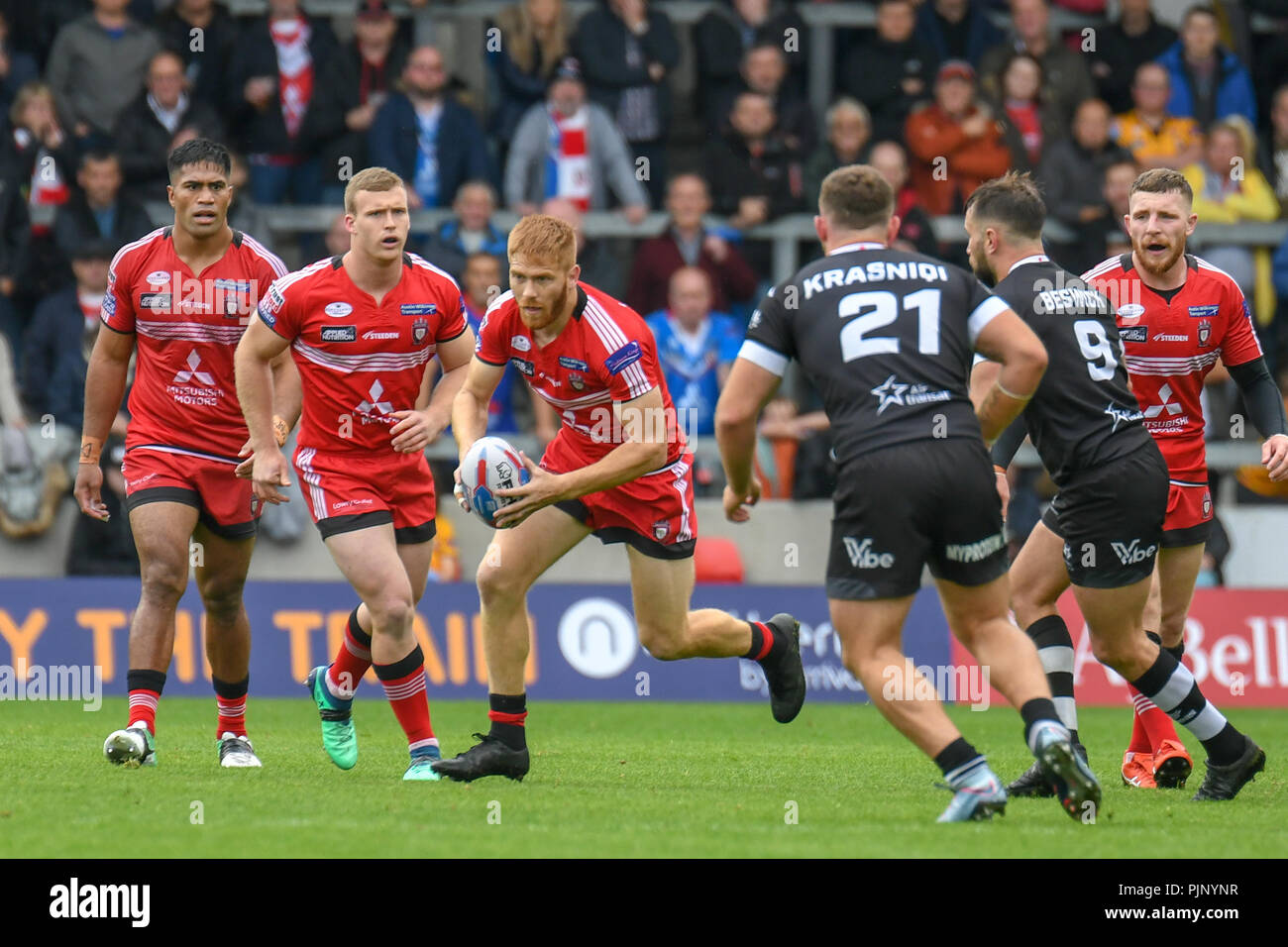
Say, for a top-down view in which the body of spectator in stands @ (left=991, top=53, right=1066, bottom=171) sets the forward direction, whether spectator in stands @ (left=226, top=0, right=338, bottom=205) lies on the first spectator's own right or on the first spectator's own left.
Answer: on the first spectator's own right

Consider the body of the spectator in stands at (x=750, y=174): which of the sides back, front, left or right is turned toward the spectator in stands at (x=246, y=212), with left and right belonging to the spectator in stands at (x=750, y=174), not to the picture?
right

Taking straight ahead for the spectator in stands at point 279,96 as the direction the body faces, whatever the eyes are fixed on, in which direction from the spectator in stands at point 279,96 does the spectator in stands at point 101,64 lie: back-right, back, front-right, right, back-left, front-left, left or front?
right

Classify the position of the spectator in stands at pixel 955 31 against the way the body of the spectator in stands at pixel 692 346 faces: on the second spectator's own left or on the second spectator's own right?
on the second spectator's own left

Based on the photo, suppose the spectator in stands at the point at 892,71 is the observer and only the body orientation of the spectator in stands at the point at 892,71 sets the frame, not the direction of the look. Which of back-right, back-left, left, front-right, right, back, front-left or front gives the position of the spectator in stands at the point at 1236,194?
left

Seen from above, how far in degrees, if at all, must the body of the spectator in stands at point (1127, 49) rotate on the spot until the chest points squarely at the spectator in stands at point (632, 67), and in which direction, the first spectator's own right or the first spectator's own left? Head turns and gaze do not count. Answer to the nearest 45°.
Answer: approximately 45° to the first spectator's own right

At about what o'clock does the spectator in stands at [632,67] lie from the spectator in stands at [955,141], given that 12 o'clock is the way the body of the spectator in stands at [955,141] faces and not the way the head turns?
the spectator in stands at [632,67] is roughly at 3 o'clock from the spectator in stands at [955,141].

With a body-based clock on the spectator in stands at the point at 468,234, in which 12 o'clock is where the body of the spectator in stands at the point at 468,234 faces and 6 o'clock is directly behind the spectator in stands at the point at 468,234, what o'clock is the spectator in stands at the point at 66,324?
the spectator in stands at the point at 66,324 is roughly at 3 o'clock from the spectator in stands at the point at 468,234.
